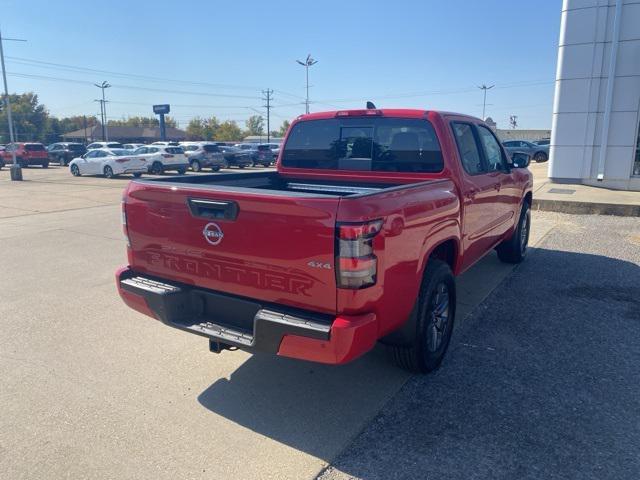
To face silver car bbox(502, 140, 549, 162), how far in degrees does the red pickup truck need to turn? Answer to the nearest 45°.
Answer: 0° — it already faces it

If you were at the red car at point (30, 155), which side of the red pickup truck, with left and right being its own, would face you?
left

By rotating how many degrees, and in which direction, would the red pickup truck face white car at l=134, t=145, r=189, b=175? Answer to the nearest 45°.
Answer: approximately 45° to its left

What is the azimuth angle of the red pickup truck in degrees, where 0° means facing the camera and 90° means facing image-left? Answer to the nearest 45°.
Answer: approximately 225°

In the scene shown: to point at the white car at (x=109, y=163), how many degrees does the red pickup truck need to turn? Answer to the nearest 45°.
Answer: approximately 90° to its left

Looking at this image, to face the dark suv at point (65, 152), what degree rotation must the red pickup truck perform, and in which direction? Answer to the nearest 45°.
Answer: approximately 90° to its left

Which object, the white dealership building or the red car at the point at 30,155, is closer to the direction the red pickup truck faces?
the white dealership building
